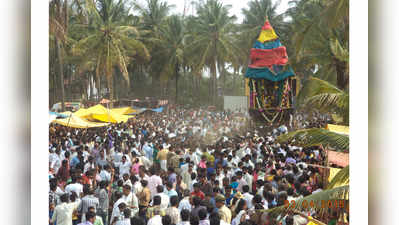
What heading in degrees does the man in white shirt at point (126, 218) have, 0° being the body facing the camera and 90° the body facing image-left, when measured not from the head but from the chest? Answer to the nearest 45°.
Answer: approximately 225°

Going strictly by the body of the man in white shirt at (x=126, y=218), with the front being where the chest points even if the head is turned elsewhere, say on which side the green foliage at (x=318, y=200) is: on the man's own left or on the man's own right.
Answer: on the man's own right

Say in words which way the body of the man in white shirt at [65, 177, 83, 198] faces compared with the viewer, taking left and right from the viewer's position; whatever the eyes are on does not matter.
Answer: facing away from the viewer

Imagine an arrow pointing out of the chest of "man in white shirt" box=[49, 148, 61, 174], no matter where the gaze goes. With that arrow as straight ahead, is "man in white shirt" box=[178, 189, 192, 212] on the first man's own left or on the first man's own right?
on the first man's own right

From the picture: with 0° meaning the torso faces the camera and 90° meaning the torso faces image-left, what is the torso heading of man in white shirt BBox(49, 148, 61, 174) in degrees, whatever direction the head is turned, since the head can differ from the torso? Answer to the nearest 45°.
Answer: approximately 225°
